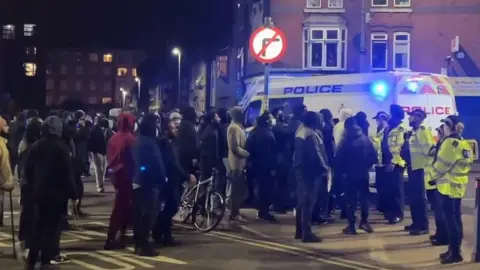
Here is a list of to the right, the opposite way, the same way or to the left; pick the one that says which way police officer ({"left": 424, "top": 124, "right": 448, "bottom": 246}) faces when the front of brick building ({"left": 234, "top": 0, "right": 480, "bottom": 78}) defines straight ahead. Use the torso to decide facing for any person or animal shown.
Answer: to the right

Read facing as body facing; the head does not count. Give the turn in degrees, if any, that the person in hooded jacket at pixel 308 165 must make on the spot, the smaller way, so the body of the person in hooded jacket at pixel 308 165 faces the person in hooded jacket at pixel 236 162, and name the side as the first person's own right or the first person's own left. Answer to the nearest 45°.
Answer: approximately 90° to the first person's own left

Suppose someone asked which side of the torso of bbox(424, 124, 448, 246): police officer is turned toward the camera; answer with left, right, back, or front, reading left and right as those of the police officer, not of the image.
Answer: left

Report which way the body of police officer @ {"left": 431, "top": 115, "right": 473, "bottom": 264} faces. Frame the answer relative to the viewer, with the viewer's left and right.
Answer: facing to the left of the viewer

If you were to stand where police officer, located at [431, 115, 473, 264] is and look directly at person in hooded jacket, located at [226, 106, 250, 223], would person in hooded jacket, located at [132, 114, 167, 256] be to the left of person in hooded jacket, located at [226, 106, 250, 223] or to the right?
left

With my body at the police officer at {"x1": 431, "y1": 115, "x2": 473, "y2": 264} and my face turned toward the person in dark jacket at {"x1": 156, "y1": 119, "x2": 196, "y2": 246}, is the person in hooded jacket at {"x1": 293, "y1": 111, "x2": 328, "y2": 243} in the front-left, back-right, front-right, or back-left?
front-right

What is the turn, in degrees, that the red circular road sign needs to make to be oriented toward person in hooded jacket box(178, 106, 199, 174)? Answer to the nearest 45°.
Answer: approximately 45° to its right

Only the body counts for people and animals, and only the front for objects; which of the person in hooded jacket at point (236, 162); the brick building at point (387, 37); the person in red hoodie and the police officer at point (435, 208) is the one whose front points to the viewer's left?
the police officer

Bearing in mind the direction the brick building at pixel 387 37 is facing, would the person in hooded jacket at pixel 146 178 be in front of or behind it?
in front

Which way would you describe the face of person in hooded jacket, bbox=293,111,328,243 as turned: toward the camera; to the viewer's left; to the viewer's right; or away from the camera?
away from the camera

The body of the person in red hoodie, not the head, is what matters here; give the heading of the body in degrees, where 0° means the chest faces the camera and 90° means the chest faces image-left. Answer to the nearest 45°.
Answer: approximately 225°

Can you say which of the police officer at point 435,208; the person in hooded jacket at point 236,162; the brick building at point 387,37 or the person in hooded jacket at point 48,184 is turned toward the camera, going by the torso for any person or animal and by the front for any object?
the brick building

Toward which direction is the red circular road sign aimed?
toward the camera

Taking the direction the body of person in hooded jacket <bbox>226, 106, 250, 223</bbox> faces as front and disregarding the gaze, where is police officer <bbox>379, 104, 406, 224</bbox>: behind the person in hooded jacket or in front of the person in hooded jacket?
in front
